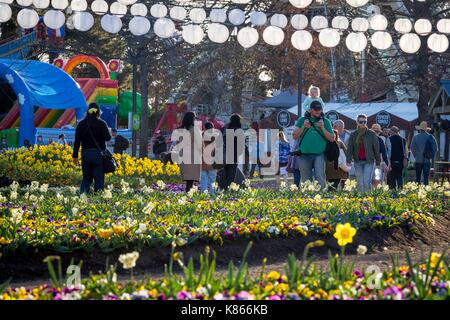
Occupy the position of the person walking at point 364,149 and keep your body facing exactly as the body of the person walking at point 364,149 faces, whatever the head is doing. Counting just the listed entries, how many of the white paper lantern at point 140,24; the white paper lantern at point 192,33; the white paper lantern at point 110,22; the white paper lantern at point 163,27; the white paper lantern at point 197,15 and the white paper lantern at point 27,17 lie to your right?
6

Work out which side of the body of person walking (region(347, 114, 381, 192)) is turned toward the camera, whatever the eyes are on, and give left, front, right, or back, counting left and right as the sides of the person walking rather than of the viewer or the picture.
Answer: front

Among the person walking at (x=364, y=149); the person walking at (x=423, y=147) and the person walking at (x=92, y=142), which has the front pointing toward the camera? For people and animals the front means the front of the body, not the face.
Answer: the person walking at (x=364, y=149)

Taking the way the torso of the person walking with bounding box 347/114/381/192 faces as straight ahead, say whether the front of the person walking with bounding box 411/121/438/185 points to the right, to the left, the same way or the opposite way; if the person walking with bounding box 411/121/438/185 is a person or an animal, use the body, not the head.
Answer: the opposite way

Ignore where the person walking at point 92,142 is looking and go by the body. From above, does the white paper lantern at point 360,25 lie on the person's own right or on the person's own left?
on the person's own right

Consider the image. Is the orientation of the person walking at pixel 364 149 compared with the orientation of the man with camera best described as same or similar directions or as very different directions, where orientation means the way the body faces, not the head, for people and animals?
same or similar directions

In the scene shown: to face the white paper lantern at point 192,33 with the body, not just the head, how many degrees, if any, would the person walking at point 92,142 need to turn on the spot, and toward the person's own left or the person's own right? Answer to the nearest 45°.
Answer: approximately 45° to the person's own right

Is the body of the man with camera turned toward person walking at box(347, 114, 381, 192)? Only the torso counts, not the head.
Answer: no

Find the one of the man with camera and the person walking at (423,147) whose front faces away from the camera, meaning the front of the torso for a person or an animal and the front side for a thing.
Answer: the person walking

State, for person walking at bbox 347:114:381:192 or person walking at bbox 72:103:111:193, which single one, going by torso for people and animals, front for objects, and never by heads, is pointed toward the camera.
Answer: person walking at bbox 347:114:381:192

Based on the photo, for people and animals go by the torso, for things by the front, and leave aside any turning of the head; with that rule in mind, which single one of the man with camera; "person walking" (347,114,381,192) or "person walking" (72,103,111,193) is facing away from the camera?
"person walking" (72,103,111,193)

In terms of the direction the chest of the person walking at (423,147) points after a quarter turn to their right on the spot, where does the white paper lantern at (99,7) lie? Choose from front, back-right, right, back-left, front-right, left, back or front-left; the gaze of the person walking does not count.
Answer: back-right

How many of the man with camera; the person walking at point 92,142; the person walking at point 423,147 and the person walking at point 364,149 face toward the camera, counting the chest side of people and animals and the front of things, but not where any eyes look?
2

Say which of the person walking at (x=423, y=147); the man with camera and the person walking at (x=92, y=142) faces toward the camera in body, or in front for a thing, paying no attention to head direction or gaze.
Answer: the man with camera

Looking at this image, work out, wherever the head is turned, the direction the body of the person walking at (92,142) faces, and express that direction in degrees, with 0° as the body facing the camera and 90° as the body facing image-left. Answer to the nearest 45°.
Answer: approximately 180°

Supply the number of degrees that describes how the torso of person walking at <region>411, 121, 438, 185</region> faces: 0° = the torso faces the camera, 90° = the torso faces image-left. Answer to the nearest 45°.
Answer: approximately 180°
